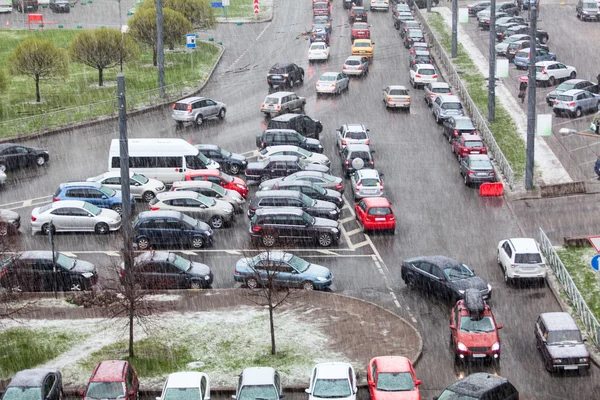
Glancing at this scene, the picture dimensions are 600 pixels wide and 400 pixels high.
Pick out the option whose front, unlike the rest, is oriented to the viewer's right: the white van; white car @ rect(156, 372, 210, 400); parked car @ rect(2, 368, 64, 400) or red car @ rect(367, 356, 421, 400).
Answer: the white van

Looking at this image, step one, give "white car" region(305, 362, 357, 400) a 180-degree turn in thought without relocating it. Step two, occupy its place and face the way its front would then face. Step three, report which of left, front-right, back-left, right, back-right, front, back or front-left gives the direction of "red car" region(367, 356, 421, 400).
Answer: right

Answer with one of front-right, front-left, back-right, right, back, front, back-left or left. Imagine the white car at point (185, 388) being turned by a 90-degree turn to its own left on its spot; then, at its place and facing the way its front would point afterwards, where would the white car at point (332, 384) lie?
front

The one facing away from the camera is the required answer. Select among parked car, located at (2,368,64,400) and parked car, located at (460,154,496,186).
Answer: parked car, located at (460,154,496,186)

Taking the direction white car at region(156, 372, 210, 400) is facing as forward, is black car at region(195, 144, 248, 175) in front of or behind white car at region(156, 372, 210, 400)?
behind

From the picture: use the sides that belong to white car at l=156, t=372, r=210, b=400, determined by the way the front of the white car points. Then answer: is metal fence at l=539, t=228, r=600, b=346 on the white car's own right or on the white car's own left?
on the white car's own left

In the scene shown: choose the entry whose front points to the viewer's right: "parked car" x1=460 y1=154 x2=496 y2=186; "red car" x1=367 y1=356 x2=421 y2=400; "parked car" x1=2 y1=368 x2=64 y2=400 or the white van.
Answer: the white van

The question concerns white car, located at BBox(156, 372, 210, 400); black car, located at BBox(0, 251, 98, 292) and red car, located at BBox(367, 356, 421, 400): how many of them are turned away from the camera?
0

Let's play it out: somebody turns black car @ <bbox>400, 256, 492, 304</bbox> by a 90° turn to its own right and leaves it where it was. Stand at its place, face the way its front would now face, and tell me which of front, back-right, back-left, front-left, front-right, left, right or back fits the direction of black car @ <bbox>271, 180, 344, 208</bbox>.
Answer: right

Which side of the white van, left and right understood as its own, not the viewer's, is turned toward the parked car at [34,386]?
right

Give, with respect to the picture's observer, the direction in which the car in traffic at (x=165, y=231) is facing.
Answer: facing to the right of the viewer

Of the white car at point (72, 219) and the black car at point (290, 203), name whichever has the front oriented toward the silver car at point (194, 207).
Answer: the white car
